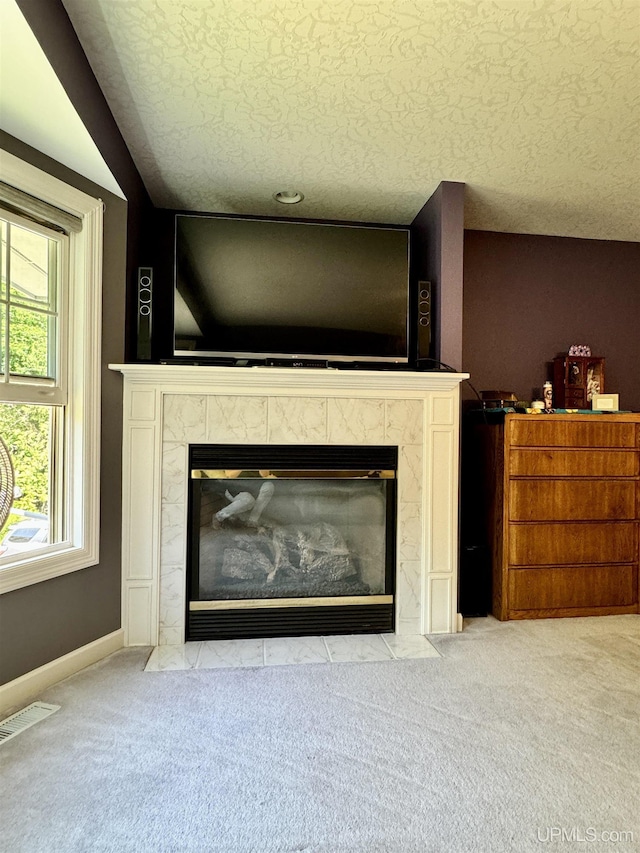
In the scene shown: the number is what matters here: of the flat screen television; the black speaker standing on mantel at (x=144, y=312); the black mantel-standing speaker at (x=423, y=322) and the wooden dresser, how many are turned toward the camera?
4

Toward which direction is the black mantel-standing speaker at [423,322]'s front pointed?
toward the camera

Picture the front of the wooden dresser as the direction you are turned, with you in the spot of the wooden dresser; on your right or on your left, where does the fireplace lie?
on your right

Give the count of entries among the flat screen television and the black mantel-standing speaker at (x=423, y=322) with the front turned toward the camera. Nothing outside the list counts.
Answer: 2

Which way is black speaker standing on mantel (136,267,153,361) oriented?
toward the camera

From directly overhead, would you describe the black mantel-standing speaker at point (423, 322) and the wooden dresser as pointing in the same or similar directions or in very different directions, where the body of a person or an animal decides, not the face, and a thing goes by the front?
same or similar directions

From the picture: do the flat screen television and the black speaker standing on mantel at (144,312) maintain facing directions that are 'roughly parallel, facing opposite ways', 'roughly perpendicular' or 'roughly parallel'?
roughly parallel

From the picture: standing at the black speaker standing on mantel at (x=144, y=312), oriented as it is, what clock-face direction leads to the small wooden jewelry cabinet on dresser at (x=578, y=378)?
The small wooden jewelry cabinet on dresser is roughly at 9 o'clock from the black speaker standing on mantel.

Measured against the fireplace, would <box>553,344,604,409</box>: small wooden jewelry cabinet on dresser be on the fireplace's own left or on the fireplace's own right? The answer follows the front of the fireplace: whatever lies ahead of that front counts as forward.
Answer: on the fireplace's own left

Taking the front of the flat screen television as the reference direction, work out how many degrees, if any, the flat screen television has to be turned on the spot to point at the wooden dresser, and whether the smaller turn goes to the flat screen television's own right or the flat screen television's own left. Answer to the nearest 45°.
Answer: approximately 90° to the flat screen television's own left

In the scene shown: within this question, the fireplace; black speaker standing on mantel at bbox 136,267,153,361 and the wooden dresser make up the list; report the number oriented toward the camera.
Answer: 3
